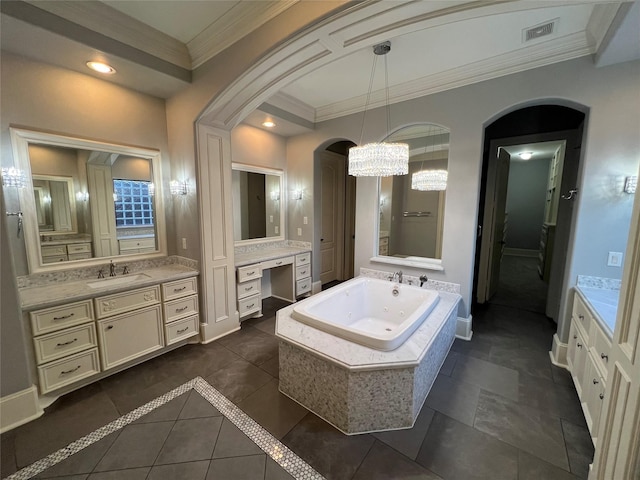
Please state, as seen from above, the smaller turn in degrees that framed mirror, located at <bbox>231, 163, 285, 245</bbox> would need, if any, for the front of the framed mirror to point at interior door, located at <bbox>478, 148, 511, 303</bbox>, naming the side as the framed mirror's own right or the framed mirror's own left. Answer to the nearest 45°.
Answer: approximately 45° to the framed mirror's own left

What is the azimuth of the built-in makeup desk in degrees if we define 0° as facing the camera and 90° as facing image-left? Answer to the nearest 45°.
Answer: approximately 315°

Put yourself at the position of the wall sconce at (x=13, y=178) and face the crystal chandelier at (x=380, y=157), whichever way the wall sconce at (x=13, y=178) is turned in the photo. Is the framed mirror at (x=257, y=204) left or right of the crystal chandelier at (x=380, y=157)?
left

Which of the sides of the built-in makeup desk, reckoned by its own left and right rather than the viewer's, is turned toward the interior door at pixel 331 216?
left

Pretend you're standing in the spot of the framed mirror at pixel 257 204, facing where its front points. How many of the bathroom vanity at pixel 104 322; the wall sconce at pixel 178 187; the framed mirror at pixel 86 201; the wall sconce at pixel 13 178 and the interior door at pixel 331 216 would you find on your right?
4

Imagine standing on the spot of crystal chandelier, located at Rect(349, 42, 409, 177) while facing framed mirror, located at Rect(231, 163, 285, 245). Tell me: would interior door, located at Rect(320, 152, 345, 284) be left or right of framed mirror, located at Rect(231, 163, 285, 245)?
right

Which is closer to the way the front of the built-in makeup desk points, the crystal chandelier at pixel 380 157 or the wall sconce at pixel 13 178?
the crystal chandelier

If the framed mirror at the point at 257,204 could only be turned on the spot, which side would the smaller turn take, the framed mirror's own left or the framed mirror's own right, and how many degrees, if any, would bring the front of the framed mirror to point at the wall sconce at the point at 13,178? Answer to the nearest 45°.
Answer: approximately 90° to the framed mirror's own right
